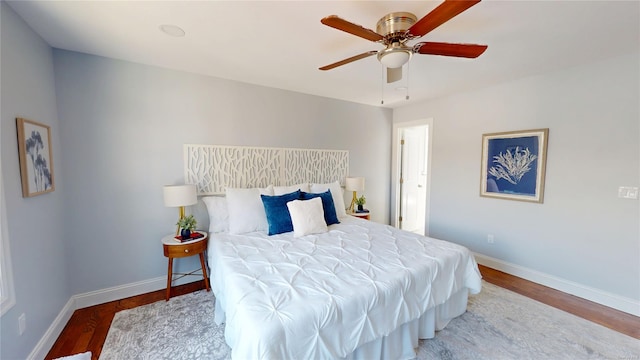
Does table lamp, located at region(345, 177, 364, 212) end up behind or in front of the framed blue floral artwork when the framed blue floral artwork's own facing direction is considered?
in front

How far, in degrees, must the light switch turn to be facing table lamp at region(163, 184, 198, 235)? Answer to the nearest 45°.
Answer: approximately 45° to its right

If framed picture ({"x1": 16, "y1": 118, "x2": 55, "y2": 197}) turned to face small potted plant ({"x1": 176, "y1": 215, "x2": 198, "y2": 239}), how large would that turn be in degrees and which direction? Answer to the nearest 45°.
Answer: approximately 45° to its left

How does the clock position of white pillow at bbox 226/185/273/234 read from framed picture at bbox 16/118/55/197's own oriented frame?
The white pillow is roughly at 11 o'clock from the framed picture.

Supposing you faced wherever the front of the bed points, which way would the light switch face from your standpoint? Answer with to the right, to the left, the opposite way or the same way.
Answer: to the right

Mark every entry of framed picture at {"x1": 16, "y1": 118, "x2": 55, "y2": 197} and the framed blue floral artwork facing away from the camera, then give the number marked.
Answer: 0

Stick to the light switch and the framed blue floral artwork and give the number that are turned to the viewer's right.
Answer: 0

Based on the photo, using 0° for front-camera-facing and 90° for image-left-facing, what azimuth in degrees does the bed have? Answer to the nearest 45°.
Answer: approximately 315°

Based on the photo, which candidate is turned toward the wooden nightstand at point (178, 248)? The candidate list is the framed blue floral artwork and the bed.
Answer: the framed blue floral artwork

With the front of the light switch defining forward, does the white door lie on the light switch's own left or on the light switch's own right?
on the light switch's own right

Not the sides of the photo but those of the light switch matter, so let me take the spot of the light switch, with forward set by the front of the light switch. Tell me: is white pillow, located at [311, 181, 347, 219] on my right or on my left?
on my right
